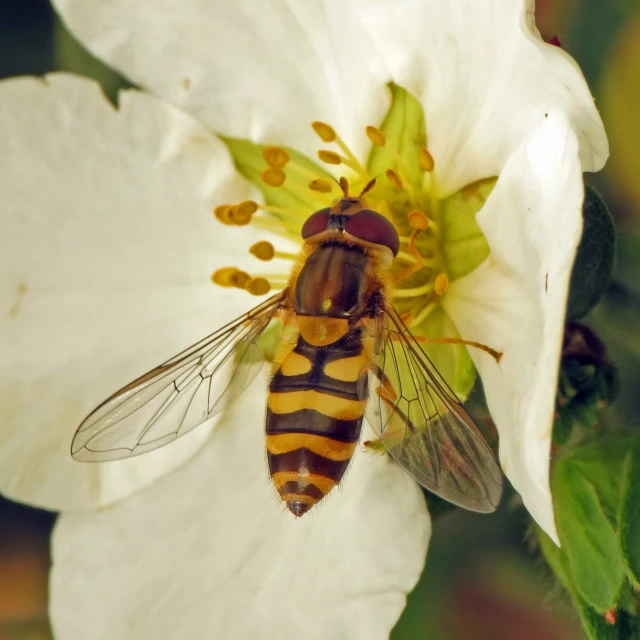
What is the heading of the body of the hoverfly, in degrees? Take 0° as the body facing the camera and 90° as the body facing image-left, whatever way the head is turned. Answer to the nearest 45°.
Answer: approximately 180°
